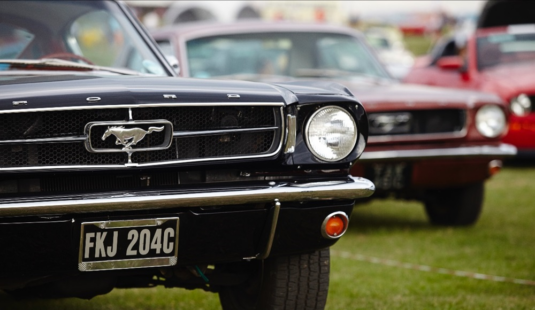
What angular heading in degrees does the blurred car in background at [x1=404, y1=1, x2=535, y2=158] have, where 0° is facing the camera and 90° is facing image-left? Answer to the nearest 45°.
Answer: approximately 315°

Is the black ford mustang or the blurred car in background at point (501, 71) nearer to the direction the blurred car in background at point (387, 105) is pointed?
the black ford mustang

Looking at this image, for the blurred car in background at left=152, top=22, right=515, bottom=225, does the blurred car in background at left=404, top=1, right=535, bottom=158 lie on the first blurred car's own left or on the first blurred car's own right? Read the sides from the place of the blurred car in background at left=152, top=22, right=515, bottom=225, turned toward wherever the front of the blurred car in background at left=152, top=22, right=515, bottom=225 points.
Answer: on the first blurred car's own left

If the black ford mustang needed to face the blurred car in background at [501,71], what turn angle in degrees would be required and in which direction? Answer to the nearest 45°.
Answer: approximately 90° to its left

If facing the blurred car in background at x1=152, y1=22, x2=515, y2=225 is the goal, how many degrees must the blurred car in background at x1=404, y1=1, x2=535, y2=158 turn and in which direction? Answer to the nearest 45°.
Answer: approximately 45° to its right

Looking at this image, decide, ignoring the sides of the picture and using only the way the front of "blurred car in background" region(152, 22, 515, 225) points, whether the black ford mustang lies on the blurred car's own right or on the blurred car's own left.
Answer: on the blurred car's own right
